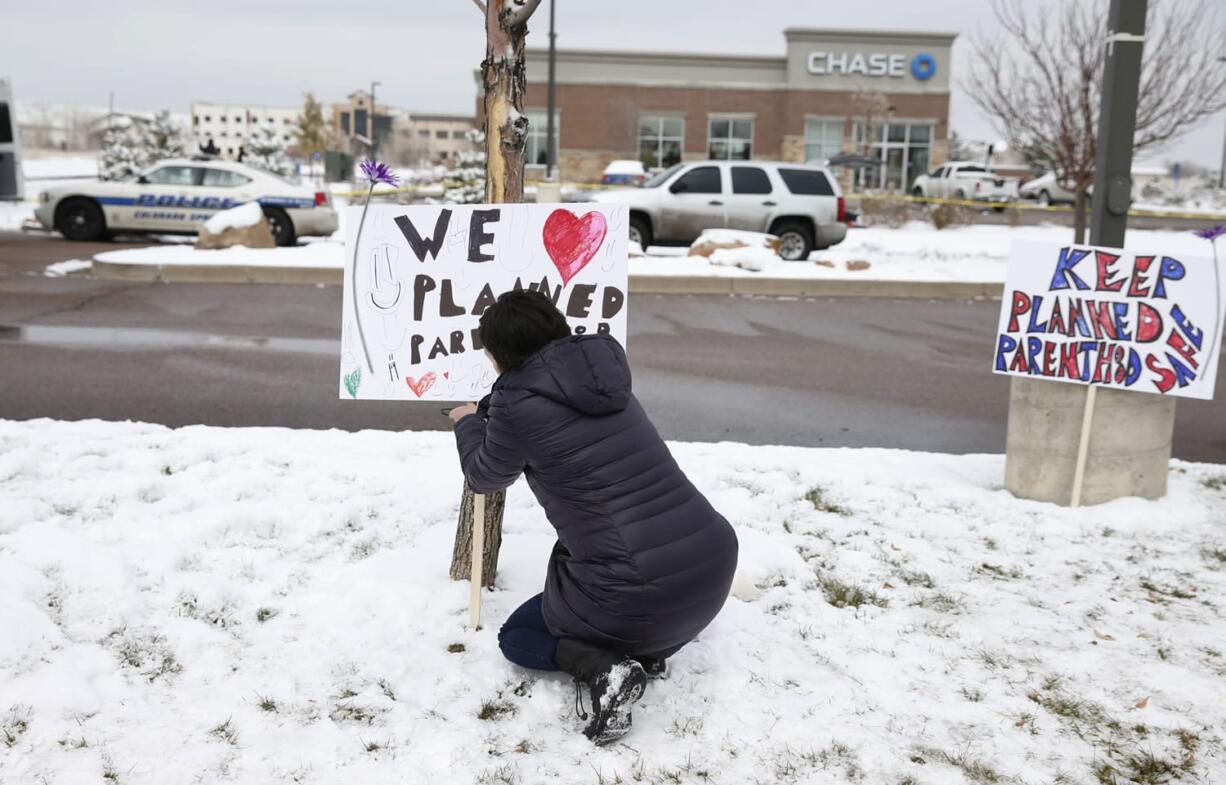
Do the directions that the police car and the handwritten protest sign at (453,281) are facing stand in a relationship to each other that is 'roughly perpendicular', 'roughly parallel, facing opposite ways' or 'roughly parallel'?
roughly perpendicular

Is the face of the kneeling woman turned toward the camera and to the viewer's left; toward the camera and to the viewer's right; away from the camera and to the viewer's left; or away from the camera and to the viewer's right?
away from the camera and to the viewer's left

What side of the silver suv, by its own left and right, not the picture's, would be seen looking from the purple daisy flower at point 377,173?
left

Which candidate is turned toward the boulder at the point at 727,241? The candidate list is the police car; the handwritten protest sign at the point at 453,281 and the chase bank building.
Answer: the chase bank building

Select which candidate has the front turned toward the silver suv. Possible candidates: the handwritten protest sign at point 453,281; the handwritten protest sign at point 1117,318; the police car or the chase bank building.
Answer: the chase bank building

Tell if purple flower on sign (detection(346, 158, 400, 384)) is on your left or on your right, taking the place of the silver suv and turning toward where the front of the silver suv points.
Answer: on your left

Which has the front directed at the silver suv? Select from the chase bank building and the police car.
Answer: the chase bank building

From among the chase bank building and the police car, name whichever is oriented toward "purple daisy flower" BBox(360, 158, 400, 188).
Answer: the chase bank building

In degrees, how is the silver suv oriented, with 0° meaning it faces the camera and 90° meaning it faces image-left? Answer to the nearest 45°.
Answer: approximately 90°

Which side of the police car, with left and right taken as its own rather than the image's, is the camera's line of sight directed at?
left

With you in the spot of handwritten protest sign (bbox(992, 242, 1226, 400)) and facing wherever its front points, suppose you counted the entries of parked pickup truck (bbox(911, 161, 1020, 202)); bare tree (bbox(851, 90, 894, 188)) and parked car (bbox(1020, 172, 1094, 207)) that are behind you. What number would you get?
3

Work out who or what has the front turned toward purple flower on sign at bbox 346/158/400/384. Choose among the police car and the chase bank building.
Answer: the chase bank building
